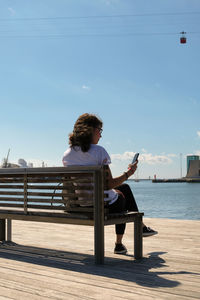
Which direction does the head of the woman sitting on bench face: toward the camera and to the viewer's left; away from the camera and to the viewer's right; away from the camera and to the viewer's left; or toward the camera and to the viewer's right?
away from the camera and to the viewer's right

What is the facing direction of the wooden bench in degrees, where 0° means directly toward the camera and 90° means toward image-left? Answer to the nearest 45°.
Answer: approximately 225°

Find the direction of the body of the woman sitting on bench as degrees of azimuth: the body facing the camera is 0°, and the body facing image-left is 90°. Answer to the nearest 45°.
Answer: approximately 225°
